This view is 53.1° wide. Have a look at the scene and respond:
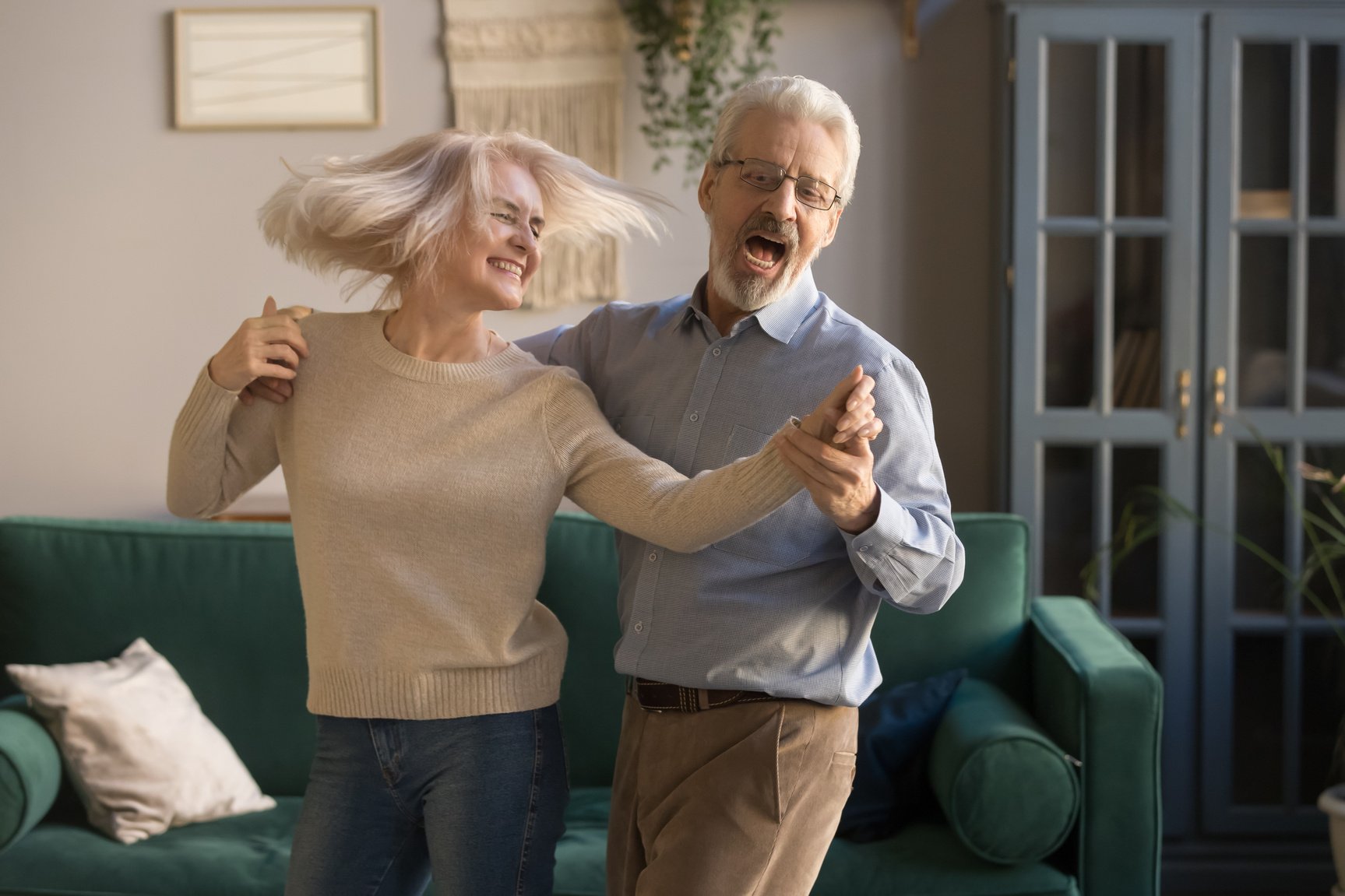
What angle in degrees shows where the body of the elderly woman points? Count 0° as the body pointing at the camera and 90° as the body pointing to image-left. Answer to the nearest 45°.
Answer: approximately 0°

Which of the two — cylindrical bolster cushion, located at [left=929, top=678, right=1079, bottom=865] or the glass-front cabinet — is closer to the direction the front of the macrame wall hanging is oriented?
the cylindrical bolster cushion

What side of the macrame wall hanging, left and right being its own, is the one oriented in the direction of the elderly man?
front

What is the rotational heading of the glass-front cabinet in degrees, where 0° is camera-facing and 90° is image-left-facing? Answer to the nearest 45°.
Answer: approximately 0°

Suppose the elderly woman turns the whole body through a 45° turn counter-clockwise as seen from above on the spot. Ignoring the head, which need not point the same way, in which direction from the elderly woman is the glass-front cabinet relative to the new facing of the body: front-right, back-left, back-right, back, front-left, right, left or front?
left

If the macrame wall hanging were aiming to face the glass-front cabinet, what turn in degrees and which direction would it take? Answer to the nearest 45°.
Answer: approximately 90° to its left

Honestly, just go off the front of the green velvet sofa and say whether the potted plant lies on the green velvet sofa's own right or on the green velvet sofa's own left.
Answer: on the green velvet sofa's own left

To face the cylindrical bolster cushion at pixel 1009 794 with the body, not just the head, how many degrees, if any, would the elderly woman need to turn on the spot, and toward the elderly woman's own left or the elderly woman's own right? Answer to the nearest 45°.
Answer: approximately 135° to the elderly woman's own left

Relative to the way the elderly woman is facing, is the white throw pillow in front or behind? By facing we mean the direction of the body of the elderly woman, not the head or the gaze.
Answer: behind

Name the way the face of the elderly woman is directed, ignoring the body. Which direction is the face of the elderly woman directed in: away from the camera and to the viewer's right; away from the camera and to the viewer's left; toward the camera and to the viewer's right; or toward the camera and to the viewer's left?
toward the camera and to the viewer's right
